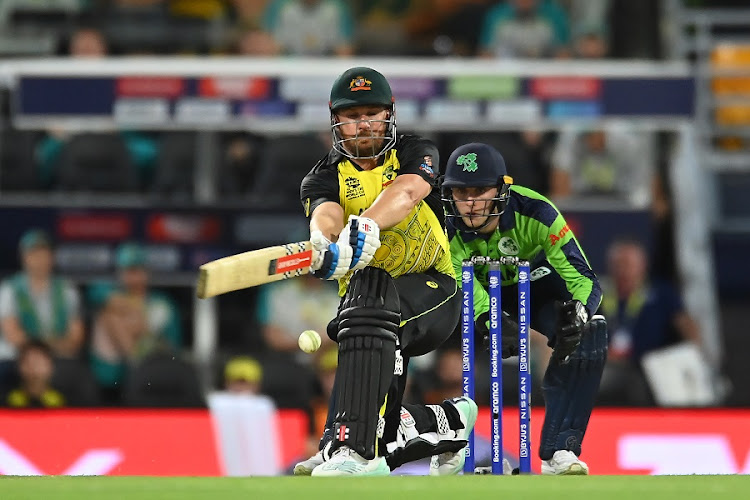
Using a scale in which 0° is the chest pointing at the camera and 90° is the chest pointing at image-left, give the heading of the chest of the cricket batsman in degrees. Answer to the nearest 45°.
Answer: approximately 0°
